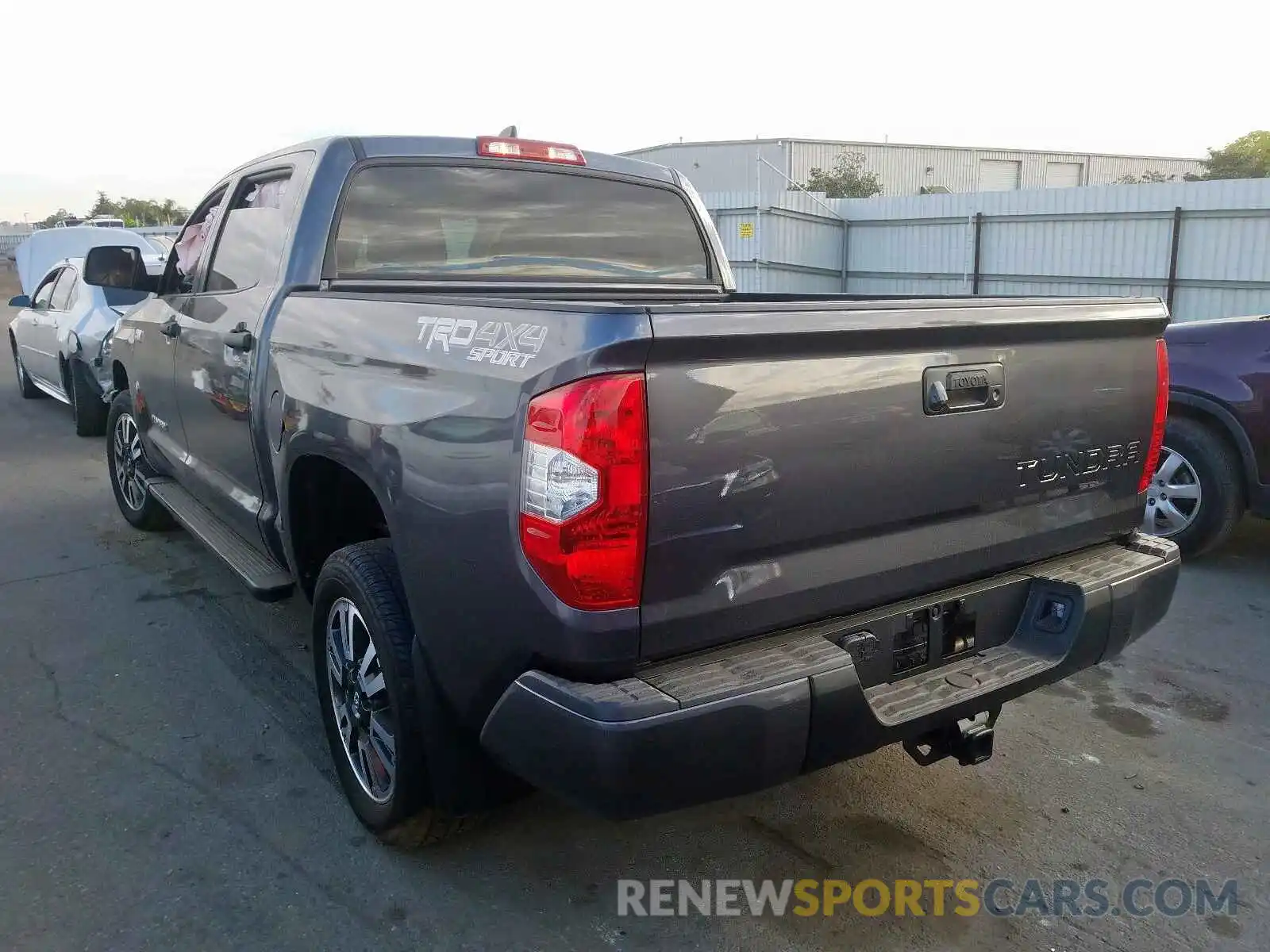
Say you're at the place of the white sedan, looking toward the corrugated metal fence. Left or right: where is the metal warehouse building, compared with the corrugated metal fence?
left

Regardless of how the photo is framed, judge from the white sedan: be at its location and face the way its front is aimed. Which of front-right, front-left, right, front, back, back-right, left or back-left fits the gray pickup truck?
back-left

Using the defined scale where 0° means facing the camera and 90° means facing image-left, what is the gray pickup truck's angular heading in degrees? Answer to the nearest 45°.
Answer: approximately 135°

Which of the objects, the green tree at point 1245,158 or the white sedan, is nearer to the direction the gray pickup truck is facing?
the white sedan

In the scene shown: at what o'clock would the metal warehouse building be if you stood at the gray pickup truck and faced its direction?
The metal warehouse building is roughly at 2 o'clock from the gray pickup truck.
